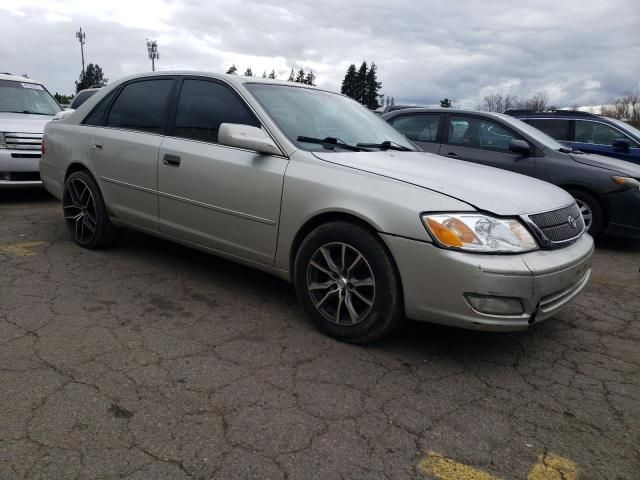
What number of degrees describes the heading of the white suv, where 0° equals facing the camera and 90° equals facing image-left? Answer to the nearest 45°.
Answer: approximately 0°

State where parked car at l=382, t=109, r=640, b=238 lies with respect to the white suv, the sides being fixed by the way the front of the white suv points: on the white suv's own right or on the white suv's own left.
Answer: on the white suv's own left

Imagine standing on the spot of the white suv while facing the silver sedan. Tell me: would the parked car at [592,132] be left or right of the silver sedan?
left

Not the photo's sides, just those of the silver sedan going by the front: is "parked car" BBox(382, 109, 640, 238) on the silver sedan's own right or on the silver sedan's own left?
on the silver sedan's own left

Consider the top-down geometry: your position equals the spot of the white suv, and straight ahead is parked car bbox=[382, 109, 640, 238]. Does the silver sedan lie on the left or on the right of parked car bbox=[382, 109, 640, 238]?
right

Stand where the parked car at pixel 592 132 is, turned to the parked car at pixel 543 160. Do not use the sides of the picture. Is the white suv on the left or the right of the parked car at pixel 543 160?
right

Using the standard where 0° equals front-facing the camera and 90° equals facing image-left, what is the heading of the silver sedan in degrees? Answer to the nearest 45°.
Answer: approximately 315°

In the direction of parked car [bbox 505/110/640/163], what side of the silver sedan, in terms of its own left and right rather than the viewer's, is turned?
left

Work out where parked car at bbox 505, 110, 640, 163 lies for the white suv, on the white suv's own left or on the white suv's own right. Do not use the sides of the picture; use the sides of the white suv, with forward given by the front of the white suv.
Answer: on the white suv's own left

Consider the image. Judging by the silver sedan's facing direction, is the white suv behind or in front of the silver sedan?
behind
